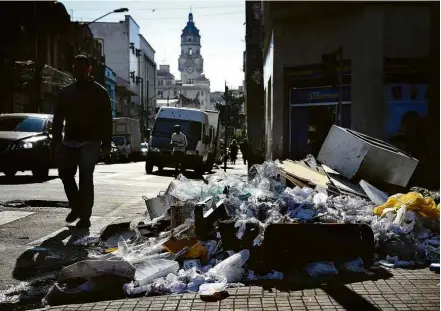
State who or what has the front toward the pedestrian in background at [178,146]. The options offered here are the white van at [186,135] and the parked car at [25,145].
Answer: the white van

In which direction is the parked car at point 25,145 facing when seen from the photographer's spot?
facing the viewer and to the left of the viewer

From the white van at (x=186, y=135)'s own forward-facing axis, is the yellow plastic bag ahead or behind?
ahead

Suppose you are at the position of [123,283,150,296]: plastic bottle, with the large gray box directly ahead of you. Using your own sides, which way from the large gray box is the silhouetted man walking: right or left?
left

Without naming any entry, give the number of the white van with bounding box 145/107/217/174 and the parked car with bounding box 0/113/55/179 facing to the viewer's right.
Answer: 0

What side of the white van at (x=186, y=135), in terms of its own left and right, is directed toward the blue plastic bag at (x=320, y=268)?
front

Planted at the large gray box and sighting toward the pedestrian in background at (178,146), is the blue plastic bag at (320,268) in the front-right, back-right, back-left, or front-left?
back-left

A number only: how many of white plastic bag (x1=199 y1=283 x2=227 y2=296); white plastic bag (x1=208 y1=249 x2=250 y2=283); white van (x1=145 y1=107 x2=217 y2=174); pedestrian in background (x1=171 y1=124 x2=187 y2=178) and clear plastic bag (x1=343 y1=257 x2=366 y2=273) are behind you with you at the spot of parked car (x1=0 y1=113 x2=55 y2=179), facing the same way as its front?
2

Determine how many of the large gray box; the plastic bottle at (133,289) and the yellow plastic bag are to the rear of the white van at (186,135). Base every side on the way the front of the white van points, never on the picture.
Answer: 0

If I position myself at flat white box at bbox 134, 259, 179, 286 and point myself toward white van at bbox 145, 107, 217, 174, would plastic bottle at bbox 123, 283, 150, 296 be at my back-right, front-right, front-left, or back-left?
back-left

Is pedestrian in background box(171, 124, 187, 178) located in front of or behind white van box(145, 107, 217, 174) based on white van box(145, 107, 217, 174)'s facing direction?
in front

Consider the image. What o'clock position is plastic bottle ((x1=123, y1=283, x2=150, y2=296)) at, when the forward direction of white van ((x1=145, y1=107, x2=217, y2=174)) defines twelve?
The plastic bottle is roughly at 12 o'clock from the white van.

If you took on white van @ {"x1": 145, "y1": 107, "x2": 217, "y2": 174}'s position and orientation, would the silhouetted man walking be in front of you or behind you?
in front

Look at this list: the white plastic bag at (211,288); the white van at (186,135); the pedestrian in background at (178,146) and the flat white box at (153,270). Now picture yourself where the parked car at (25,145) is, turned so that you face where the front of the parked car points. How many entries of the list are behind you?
2

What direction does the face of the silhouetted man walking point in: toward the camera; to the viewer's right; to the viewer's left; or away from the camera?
toward the camera

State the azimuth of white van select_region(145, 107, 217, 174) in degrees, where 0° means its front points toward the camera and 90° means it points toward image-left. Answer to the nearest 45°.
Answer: approximately 0°

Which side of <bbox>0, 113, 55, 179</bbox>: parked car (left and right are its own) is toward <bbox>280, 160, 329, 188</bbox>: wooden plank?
left

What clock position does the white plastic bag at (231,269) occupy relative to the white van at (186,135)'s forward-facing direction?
The white plastic bag is roughly at 12 o'clock from the white van.

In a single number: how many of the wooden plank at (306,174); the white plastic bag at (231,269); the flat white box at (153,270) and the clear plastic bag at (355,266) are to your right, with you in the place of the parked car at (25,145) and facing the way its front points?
0

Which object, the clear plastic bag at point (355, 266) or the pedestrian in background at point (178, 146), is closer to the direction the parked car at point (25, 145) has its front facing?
the clear plastic bag

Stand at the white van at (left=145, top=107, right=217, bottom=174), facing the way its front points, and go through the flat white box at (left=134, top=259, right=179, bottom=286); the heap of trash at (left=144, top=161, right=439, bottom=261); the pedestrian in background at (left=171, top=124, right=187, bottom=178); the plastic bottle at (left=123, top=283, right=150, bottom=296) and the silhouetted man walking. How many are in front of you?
5
